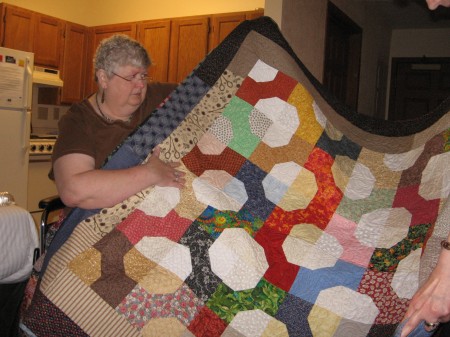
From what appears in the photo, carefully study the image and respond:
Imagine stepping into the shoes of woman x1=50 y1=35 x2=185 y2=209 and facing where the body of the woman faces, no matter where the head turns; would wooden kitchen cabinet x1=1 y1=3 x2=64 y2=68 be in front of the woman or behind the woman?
behind

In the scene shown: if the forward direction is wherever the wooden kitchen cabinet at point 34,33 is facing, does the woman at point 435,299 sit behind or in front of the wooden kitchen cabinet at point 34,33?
in front

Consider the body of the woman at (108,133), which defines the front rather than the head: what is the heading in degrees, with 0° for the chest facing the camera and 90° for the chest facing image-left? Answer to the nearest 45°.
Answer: approximately 315°

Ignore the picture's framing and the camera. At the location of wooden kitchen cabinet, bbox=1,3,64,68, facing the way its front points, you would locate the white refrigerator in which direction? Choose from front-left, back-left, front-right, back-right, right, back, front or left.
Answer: front-right

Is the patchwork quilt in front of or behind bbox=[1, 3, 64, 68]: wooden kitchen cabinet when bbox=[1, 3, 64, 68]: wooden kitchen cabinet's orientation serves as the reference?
in front

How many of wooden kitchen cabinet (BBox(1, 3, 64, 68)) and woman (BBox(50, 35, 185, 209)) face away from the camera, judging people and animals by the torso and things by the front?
0
